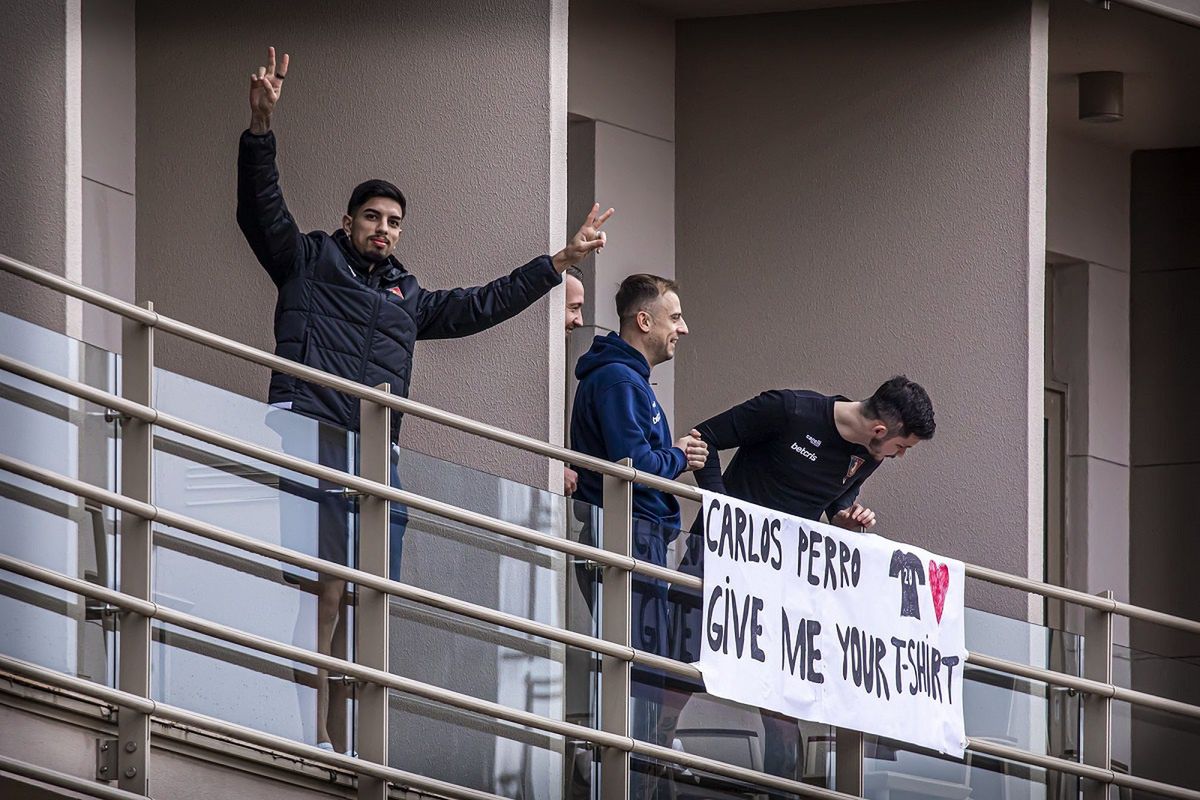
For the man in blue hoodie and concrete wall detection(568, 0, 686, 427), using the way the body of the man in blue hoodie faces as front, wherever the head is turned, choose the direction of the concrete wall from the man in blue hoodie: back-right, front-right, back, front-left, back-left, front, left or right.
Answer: left

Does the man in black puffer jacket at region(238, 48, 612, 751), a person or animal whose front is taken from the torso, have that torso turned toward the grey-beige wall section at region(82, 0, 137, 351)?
no

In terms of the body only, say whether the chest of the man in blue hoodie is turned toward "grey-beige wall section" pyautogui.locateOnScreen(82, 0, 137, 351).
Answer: no

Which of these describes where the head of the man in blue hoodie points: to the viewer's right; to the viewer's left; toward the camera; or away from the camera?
to the viewer's right

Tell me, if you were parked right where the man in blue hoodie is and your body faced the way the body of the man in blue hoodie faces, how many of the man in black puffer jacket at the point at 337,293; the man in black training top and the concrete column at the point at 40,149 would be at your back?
2

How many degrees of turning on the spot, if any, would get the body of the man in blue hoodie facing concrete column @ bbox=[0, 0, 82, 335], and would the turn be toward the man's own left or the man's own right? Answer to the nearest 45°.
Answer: approximately 180°

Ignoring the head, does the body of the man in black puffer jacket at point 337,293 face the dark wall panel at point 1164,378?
no

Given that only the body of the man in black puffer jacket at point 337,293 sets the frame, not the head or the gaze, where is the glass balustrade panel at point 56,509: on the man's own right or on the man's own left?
on the man's own right

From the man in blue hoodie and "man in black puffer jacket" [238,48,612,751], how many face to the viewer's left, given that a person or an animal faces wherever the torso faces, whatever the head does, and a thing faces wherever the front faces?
0

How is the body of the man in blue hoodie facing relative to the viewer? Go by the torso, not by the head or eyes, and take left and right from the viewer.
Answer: facing to the right of the viewer

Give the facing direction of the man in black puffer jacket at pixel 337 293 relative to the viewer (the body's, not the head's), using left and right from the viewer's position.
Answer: facing the viewer and to the right of the viewer

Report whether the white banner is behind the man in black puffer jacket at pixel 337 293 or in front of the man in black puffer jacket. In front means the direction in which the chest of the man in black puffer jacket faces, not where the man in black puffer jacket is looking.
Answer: in front

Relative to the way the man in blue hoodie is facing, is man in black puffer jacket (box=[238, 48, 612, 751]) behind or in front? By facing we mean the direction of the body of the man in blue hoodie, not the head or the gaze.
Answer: behind

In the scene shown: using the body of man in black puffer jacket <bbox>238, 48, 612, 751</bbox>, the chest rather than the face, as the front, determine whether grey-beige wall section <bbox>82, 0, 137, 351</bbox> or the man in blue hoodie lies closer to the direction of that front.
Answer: the man in blue hoodie
